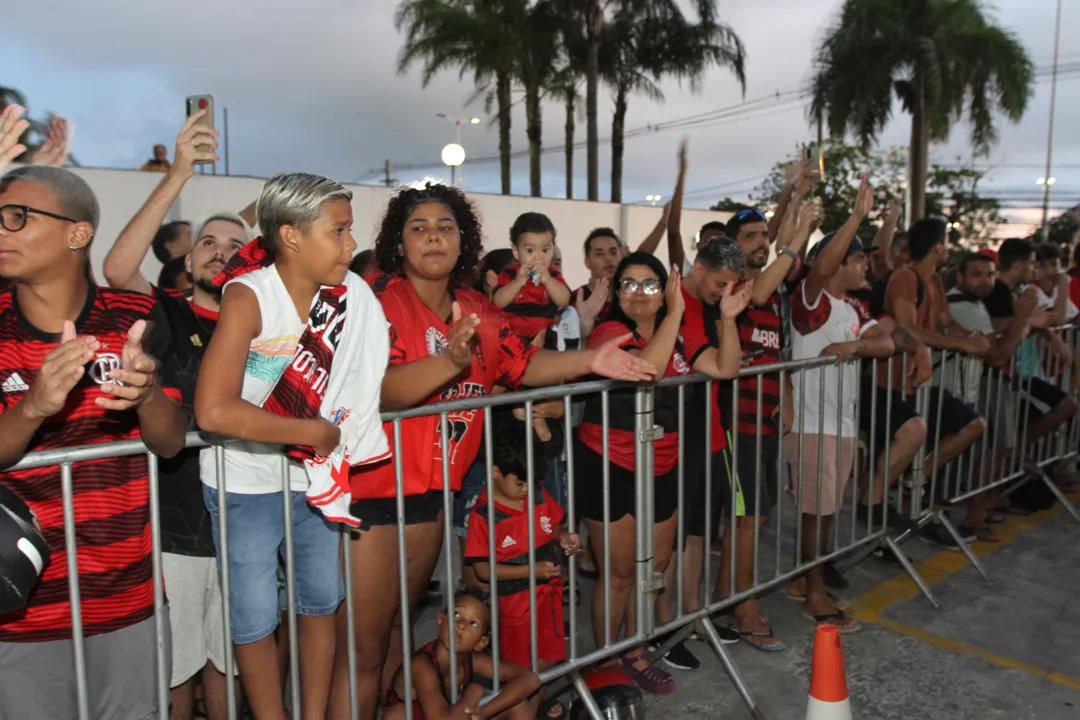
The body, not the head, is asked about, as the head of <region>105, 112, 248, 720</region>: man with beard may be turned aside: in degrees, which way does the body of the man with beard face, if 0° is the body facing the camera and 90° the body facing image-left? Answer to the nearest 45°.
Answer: approximately 315°

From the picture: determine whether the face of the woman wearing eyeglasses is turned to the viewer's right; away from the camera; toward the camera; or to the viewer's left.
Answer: toward the camera

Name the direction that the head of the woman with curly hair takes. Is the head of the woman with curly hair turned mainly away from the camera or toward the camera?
toward the camera

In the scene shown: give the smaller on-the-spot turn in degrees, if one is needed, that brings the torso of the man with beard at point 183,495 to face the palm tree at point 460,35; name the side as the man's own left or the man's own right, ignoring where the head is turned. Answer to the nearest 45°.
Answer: approximately 135° to the man's own left

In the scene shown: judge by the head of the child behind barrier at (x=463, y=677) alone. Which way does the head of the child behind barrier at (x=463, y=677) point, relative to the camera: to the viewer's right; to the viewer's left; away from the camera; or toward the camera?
toward the camera

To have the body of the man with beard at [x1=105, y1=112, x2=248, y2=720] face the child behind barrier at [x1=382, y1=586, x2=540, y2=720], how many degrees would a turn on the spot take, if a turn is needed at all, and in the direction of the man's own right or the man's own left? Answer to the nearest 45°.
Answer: approximately 45° to the man's own left

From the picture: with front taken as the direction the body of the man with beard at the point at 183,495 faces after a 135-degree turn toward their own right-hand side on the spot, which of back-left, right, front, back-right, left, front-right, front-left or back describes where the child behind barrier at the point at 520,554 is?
back

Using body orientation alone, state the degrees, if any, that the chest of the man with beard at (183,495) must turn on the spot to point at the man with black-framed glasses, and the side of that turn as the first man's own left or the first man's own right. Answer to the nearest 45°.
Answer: approximately 90° to the first man's own right

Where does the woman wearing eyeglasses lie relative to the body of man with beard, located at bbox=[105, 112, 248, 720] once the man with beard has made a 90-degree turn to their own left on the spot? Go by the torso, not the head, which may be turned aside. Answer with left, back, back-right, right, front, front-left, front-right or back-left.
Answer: front-right

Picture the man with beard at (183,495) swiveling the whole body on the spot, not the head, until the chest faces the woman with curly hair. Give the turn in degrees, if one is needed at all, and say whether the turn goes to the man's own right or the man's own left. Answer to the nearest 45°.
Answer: approximately 45° to the man's own left

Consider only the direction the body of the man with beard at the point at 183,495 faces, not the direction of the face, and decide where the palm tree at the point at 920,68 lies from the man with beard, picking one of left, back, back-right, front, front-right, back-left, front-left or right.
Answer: left
